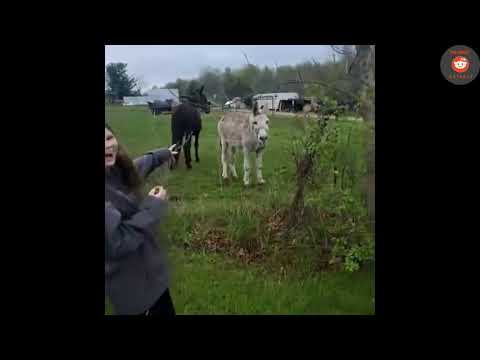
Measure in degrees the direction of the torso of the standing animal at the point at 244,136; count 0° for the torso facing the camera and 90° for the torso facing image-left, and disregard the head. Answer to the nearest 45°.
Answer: approximately 315°

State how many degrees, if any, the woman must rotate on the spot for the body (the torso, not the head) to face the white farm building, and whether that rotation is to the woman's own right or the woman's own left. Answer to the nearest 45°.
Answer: approximately 135° to the woman's own left

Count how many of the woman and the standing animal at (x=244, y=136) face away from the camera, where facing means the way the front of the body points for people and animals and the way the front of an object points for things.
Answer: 0

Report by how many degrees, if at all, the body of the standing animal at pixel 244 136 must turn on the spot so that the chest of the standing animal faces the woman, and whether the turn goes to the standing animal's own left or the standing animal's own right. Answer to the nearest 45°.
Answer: approximately 90° to the standing animal's own right
